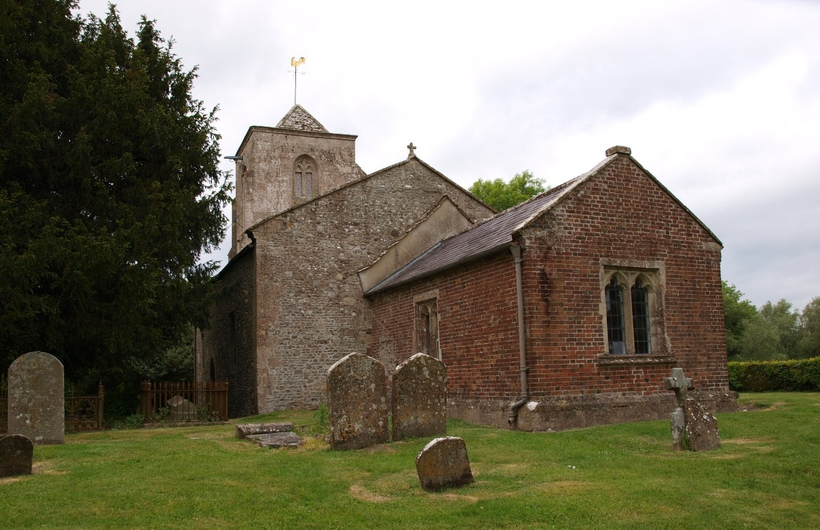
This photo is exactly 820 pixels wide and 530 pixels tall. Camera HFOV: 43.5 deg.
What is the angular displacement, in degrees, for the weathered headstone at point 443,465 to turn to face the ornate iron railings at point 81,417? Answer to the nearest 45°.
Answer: approximately 135° to its right

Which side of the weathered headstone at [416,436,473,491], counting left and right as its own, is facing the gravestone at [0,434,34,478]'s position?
right

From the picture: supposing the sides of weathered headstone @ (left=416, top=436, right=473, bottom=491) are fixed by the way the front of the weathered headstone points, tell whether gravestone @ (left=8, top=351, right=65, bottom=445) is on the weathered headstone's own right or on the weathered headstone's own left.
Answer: on the weathered headstone's own right

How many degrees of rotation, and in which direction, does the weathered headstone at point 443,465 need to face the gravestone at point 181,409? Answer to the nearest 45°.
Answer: approximately 135° to its right

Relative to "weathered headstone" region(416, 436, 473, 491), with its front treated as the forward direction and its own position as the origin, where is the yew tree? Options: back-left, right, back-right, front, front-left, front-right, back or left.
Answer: back-right

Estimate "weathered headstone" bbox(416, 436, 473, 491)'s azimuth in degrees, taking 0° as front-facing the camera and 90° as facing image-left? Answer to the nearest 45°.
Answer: approximately 0°
